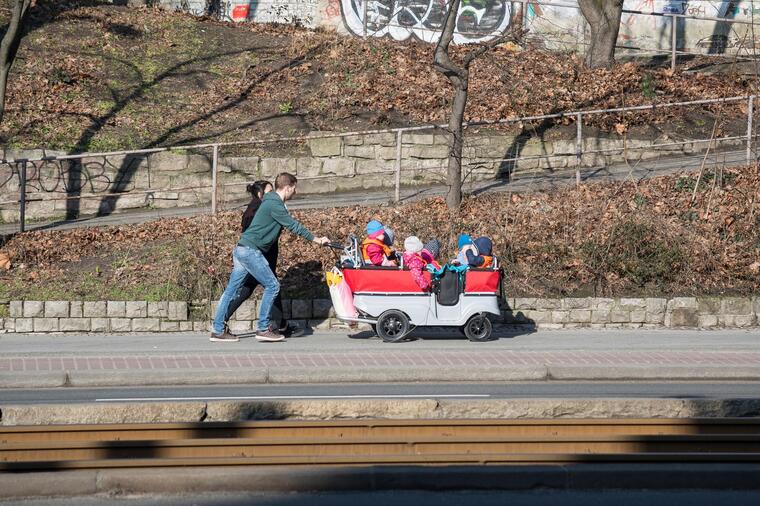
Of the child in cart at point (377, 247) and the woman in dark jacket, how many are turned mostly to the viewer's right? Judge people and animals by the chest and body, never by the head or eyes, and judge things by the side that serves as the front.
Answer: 2

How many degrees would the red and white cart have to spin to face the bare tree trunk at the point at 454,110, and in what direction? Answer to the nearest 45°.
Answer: approximately 90° to its left

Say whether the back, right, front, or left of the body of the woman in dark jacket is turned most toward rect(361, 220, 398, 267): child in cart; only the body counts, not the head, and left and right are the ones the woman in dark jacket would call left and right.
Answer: front

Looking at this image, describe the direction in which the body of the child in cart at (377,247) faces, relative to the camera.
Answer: to the viewer's right

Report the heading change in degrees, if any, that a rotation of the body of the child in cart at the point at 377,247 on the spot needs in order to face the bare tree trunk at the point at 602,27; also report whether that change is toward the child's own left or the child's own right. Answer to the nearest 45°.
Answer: approximately 45° to the child's own left

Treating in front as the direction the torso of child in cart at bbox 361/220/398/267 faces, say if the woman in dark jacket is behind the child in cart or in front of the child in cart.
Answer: behind

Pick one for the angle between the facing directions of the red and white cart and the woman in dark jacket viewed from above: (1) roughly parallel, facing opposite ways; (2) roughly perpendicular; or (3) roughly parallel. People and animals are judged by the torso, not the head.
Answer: roughly parallel

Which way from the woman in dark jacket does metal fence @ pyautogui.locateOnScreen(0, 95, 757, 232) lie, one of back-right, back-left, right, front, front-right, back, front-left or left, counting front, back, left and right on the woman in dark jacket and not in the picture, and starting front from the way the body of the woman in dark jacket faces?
left

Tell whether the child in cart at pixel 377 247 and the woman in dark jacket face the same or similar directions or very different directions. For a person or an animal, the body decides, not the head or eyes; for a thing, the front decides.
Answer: same or similar directions

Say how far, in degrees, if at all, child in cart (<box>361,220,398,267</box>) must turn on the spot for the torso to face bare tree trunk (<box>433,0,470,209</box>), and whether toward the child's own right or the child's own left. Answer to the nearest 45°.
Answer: approximately 90° to the child's own left

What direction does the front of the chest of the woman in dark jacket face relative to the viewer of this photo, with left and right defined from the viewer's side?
facing to the right of the viewer

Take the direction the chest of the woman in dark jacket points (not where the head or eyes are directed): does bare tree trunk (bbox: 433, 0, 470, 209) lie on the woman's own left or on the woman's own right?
on the woman's own left

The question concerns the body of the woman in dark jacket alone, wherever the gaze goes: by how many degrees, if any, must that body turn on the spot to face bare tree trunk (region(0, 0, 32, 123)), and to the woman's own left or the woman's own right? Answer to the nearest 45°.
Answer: approximately 135° to the woman's own left

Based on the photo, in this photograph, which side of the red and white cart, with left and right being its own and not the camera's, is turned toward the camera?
right
